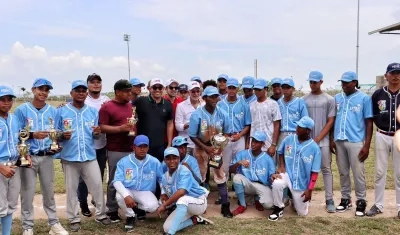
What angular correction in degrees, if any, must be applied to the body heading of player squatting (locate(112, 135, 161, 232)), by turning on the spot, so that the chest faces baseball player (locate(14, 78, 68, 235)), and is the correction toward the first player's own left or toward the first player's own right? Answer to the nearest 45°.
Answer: approximately 90° to the first player's own right

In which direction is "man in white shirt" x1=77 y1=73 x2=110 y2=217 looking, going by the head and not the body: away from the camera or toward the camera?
toward the camera

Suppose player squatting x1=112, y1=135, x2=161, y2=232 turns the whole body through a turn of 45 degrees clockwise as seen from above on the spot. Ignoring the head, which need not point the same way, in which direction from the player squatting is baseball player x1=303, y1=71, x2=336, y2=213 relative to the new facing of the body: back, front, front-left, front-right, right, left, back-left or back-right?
back-left

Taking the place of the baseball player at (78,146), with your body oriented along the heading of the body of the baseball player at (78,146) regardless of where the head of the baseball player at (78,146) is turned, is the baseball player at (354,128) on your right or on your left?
on your left

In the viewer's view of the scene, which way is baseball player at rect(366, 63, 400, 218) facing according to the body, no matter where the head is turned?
toward the camera

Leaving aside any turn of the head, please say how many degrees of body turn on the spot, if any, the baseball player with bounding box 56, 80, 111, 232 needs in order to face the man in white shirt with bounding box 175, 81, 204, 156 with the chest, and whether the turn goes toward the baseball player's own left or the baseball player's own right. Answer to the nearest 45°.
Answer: approximately 135° to the baseball player's own left

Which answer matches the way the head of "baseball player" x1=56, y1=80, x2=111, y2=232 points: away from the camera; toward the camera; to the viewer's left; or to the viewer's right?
toward the camera

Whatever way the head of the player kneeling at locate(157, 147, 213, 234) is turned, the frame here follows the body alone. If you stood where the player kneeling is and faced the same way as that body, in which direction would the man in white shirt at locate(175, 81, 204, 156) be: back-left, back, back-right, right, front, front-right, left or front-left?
back-right

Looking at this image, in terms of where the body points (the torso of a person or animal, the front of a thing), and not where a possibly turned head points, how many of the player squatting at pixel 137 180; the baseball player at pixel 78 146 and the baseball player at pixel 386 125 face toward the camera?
3

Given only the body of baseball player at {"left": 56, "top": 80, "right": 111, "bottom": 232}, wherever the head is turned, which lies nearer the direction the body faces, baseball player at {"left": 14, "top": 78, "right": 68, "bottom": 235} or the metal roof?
the baseball player

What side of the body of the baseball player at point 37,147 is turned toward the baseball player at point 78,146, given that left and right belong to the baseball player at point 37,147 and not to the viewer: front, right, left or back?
left

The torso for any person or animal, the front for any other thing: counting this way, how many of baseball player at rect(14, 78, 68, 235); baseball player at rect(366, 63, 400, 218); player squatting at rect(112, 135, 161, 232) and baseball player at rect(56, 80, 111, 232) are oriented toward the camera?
4

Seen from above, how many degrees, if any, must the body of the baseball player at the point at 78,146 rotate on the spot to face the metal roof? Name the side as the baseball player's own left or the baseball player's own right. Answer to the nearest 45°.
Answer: approximately 135° to the baseball player's own left

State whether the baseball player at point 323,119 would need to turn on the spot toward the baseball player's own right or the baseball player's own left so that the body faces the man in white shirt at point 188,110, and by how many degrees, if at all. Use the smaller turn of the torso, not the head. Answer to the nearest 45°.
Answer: approximately 45° to the baseball player's own right
